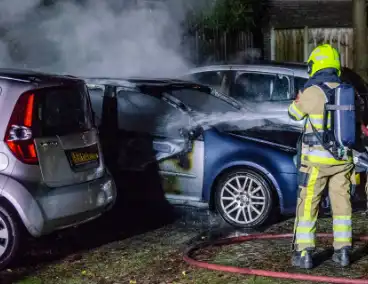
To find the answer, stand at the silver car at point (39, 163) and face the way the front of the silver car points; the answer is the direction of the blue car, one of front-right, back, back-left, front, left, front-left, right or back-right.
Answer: right

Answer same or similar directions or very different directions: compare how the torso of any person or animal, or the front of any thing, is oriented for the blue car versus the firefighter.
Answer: very different directions

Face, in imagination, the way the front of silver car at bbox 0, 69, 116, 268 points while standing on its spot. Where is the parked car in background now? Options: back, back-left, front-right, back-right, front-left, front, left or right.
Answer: right

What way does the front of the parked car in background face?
to the viewer's right

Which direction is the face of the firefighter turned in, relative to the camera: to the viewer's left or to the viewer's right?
to the viewer's left

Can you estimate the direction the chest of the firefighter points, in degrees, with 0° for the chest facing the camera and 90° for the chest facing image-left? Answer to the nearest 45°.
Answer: approximately 135°

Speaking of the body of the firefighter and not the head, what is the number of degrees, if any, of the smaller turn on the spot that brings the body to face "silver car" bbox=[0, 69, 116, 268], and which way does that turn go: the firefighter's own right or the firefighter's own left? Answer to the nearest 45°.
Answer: approximately 45° to the firefighter's own left

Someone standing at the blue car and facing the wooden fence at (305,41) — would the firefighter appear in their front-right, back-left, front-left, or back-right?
back-right

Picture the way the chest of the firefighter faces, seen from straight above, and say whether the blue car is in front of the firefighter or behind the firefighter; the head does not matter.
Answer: in front

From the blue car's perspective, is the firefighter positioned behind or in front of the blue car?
in front

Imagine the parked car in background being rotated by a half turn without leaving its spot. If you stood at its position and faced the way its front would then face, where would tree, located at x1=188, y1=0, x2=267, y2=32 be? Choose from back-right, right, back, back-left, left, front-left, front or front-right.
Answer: right

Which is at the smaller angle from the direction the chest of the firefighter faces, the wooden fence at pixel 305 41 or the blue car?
the blue car
